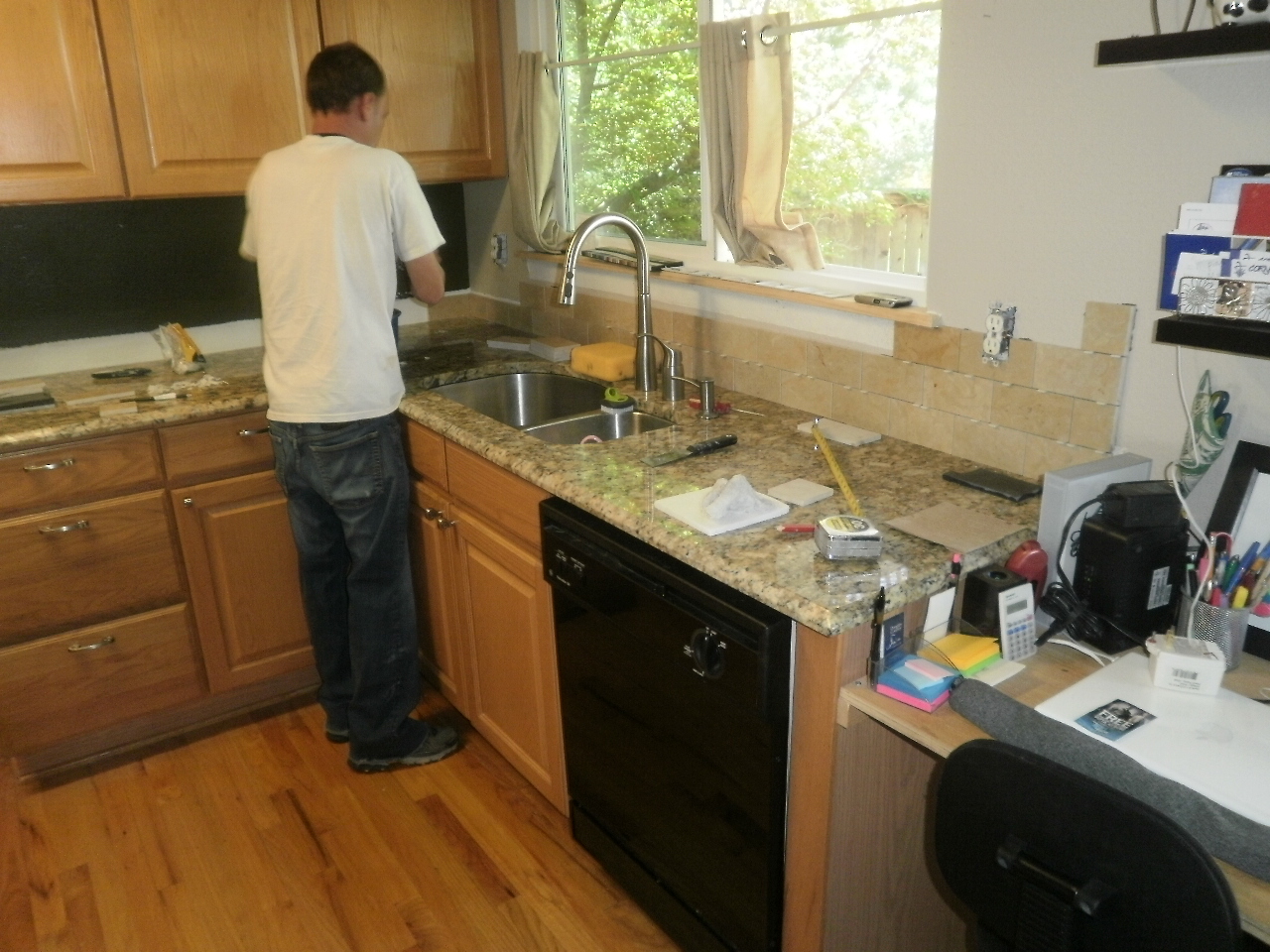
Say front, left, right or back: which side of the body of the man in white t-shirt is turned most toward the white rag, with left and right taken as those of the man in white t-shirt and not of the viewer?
right

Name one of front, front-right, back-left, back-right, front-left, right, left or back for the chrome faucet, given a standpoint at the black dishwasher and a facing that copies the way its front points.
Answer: back-right

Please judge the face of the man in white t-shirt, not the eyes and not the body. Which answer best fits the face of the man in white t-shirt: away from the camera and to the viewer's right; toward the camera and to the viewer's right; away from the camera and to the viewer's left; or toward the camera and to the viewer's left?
away from the camera and to the viewer's right

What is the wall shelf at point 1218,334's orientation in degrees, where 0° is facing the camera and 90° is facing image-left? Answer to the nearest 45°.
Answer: approximately 45°

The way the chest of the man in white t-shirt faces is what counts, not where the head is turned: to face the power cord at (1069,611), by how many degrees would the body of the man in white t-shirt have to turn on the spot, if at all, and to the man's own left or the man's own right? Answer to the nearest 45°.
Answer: approximately 90° to the man's own right
